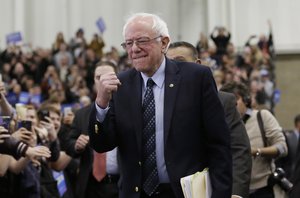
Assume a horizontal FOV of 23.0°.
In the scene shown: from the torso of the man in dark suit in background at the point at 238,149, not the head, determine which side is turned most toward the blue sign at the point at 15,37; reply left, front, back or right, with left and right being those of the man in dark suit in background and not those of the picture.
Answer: right

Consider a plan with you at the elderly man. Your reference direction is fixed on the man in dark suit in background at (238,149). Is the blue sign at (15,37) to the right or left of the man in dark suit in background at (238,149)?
left

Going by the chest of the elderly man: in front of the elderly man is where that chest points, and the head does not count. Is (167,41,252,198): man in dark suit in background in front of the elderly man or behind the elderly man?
behind

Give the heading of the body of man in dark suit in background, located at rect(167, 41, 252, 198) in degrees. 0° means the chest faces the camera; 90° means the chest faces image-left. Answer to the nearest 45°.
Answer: approximately 45°

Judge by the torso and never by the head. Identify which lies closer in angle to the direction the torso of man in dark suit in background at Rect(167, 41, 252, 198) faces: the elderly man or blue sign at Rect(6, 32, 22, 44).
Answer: the elderly man

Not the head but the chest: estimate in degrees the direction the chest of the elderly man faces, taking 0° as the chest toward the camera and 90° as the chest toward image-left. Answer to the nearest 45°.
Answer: approximately 45°

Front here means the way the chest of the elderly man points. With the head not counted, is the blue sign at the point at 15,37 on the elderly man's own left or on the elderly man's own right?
on the elderly man's own right

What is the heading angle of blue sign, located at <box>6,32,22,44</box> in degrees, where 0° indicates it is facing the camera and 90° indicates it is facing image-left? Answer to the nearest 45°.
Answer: approximately 0°
